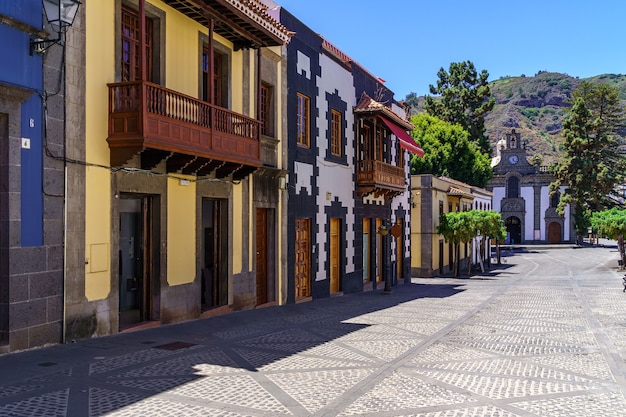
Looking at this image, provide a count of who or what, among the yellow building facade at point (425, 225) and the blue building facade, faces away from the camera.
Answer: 0

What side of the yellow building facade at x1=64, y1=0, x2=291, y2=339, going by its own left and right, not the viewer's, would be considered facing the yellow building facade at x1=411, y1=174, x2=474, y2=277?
left

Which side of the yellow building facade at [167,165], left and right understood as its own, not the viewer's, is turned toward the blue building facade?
right

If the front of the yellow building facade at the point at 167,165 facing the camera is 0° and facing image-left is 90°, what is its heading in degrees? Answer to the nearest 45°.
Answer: approximately 315°

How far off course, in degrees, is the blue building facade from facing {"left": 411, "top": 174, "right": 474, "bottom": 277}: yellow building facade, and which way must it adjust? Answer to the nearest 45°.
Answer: approximately 90° to its left

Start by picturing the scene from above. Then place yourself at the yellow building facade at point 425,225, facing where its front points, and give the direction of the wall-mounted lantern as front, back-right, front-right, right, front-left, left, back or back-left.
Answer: front-right

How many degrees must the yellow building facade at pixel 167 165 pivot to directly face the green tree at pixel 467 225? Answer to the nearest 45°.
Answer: approximately 90° to its left

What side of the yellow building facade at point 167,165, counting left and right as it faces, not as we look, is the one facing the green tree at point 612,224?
left

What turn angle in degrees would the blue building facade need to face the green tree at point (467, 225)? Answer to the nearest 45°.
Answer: approximately 90° to its left

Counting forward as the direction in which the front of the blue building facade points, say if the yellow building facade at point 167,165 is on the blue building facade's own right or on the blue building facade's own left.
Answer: on the blue building facade's own left
